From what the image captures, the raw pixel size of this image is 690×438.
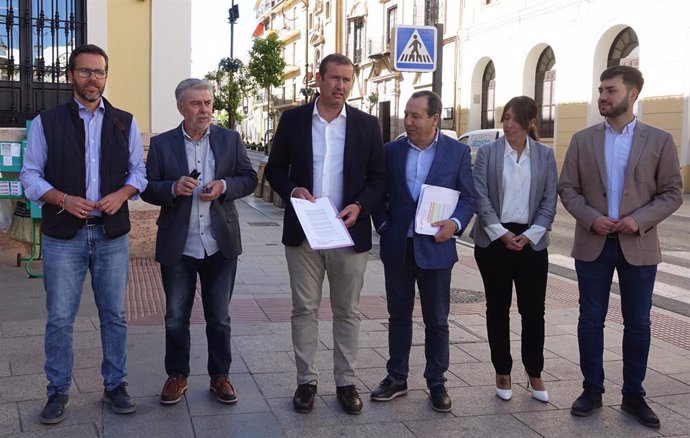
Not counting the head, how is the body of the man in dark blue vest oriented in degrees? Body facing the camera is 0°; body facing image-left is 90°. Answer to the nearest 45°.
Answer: approximately 0°

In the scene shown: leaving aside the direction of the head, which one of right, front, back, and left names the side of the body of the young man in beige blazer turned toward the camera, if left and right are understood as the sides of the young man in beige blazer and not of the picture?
front

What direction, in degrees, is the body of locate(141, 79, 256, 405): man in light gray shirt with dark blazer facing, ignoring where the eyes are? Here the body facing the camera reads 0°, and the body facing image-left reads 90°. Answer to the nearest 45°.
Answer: approximately 0°

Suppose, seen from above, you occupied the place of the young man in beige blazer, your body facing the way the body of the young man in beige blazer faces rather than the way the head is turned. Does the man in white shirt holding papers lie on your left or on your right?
on your right

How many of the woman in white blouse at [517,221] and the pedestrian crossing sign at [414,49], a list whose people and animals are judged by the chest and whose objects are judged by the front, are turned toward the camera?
2

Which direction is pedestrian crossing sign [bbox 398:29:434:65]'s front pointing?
toward the camera

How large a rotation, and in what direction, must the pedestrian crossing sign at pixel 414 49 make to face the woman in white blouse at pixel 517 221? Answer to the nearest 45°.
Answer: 0° — it already faces them

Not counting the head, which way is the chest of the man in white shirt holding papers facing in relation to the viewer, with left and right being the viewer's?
facing the viewer

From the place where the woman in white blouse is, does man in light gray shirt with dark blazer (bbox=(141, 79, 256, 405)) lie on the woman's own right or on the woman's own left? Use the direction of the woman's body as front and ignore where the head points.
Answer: on the woman's own right

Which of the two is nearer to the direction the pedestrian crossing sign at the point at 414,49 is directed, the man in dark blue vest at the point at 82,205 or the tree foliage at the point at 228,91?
the man in dark blue vest

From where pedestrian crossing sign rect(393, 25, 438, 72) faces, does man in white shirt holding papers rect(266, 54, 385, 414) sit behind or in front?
in front
